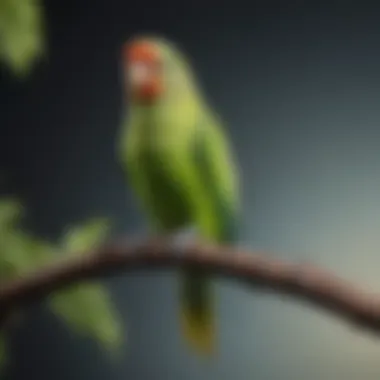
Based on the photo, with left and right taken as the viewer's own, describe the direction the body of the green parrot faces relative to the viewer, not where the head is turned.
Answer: facing the viewer and to the left of the viewer
